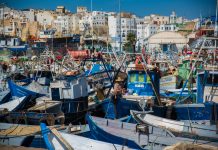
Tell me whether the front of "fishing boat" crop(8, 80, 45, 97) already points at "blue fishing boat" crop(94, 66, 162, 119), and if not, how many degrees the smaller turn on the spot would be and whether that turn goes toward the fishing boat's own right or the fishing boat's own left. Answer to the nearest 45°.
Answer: approximately 135° to the fishing boat's own left

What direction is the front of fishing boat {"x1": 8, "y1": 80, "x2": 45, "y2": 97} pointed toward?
to the viewer's left
